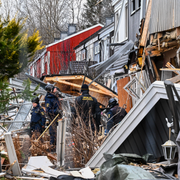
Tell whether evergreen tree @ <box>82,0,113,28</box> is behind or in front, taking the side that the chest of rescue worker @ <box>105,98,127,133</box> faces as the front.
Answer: in front

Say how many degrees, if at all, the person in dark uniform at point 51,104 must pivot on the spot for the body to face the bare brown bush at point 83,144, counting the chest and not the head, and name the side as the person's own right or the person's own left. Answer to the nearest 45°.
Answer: approximately 90° to the person's own right

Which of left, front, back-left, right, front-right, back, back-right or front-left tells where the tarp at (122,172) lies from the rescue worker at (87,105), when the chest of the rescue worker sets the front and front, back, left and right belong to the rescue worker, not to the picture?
back

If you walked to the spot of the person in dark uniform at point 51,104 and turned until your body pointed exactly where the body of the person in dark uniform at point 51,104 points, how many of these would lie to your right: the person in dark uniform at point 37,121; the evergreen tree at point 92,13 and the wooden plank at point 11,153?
1

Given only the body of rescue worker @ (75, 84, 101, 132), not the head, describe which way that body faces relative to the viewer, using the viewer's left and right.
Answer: facing away from the viewer

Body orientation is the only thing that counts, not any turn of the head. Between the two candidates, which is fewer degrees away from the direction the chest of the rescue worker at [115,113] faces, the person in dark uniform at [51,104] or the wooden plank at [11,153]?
the person in dark uniform

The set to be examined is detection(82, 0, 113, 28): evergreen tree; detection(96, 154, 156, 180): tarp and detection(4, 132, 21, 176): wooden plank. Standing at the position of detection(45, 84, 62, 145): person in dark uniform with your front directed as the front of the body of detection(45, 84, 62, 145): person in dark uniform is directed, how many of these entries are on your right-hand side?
2

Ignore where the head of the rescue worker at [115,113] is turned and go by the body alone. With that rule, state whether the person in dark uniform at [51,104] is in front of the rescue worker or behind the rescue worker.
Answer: in front

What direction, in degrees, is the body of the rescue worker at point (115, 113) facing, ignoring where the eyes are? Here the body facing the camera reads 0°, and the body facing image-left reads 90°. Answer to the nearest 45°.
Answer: approximately 135°
